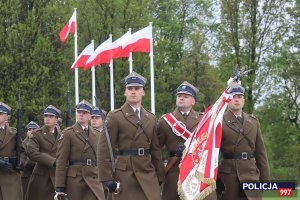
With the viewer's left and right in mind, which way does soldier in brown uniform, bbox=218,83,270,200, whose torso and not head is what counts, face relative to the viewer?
facing the viewer

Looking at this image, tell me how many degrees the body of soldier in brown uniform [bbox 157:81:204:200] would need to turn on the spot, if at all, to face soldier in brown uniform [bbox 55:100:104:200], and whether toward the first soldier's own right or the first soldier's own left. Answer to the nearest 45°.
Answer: approximately 135° to the first soldier's own right

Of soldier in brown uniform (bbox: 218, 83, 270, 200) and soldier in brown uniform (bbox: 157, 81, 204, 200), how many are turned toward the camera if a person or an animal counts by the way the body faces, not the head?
2

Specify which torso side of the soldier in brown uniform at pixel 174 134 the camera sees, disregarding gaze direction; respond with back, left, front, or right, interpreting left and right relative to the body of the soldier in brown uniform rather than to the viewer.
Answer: front

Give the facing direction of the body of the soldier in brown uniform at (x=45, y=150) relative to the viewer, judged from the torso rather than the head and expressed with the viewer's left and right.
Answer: facing the viewer and to the right of the viewer

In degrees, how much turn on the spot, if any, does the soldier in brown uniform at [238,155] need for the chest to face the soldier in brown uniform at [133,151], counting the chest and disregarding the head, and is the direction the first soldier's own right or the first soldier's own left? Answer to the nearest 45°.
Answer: approximately 45° to the first soldier's own right
